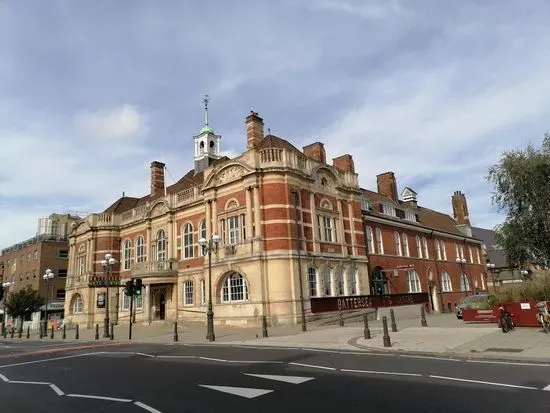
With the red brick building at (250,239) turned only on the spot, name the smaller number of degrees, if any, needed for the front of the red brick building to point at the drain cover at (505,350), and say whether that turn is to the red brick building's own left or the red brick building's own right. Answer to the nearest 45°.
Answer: approximately 90° to the red brick building's own left

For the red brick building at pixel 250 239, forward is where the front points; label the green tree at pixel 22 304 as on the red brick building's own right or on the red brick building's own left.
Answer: on the red brick building's own right

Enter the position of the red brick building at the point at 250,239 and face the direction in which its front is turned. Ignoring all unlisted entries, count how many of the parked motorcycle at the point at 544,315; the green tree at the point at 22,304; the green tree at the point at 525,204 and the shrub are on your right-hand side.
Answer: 1

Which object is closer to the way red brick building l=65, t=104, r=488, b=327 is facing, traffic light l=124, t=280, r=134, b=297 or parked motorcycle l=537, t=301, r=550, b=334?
the traffic light

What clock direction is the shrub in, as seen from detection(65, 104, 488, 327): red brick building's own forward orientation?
The shrub is roughly at 9 o'clock from the red brick building.

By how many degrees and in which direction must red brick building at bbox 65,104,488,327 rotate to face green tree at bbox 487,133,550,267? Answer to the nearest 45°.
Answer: approximately 90° to its left

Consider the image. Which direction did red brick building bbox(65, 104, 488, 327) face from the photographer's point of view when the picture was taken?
facing the viewer and to the left of the viewer

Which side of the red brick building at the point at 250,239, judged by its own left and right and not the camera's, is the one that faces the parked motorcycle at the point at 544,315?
left

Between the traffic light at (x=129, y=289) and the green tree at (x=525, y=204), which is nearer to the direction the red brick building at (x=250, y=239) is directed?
the traffic light

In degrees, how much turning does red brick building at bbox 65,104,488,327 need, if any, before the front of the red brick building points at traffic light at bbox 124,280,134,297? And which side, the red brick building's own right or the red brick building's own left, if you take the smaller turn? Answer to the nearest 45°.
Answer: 0° — it already faces it
